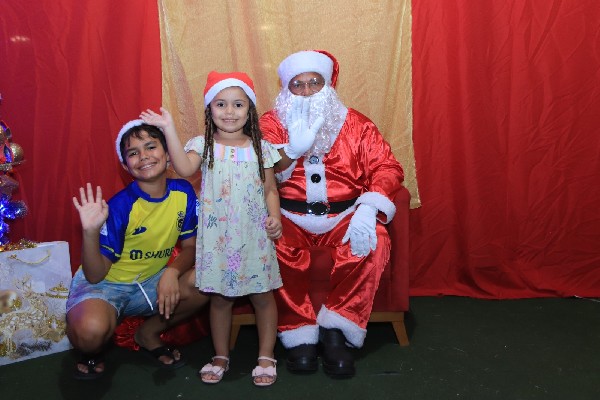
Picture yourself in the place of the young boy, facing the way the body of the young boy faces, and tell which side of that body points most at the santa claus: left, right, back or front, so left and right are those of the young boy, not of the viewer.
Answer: left

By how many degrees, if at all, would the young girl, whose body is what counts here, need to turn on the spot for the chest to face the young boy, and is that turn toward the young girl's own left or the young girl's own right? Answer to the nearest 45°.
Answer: approximately 90° to the young girl's own right

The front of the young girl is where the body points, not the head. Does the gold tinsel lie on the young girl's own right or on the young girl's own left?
on the young girl's own right

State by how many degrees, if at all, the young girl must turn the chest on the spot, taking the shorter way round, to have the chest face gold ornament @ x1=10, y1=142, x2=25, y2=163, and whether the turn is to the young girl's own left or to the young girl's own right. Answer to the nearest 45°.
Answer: approximately 135° to the young girl's own right

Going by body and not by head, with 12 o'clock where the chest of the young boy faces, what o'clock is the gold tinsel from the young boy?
The gold tinsel is roughly at 4 o'clock from the young boy.

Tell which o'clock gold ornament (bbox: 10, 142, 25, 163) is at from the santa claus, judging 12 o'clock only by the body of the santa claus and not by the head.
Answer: The gold ornament is roughly at 3 o'clock from the santa claus.

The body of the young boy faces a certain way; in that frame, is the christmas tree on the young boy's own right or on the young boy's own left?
on the young boy's own right

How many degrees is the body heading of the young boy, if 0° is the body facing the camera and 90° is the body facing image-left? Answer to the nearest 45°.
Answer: approximately 0°

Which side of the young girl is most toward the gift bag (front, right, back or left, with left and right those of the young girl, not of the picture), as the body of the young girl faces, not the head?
right

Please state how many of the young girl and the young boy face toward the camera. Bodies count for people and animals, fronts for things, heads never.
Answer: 2

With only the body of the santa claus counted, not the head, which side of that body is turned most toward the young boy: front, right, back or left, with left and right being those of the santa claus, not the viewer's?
right
